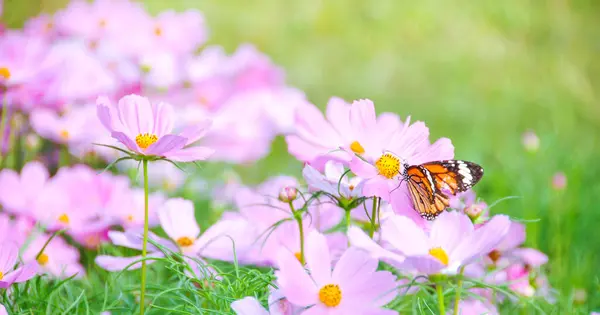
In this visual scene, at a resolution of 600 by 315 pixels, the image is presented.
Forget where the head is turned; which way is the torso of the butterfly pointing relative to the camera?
to the viewer's left

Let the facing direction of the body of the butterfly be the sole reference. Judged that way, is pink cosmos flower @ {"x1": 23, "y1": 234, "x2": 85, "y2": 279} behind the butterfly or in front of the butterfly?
in front

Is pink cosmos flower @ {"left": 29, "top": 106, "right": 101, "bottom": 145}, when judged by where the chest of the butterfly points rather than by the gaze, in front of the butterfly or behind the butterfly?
in front

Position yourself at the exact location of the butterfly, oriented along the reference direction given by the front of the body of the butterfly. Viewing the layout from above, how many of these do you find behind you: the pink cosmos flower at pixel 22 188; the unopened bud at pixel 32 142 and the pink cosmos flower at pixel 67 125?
0

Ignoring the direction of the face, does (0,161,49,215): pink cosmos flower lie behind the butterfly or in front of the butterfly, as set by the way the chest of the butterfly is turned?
in front
